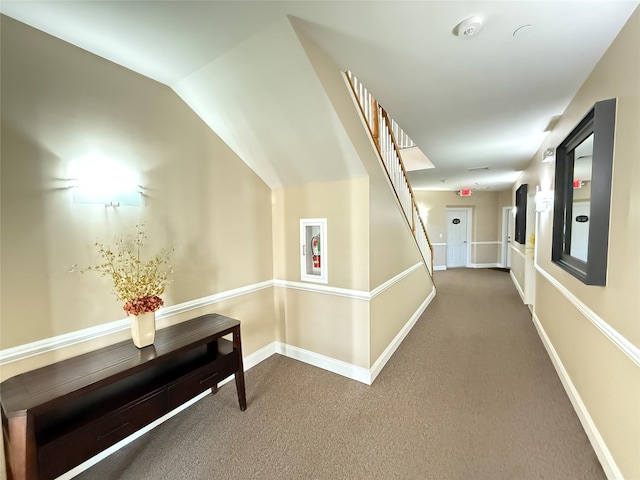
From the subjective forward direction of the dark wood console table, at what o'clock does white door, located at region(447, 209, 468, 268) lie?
The white door is roughly at 10 o'clock from the dark wood console table.

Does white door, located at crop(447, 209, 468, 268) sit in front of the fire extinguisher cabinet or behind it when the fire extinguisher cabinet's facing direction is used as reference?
behind

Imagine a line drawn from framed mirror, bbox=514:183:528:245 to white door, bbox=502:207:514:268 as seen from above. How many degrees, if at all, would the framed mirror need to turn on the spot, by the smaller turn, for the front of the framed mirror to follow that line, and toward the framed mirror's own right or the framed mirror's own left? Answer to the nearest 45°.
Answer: approximately 90° to the framed mirror's own right

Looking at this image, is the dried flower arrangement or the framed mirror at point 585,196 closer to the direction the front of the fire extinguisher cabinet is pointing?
the dried flower arrangement

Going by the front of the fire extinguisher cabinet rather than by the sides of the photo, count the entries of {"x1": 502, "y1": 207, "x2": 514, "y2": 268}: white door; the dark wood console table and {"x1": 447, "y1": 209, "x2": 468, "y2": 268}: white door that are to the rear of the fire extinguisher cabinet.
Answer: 2

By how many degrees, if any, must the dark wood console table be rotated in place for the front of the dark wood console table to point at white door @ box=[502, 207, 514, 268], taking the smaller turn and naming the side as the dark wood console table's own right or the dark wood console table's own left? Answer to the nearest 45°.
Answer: approximately 45° to the dark wood console table's own left

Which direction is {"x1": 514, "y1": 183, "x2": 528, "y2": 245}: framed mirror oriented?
to the viewer's left

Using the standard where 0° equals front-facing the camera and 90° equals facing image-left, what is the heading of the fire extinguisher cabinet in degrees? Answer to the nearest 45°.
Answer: approximately 45°

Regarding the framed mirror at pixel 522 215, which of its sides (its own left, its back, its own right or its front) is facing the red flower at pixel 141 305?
left

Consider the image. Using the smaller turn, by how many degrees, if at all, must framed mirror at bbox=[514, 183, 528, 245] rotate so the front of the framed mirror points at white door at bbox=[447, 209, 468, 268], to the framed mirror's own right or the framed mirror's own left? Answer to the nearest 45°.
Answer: approximately 45° to the framed mirror's own right

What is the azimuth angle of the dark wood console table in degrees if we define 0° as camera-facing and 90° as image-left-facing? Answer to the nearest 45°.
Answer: approximately 315°

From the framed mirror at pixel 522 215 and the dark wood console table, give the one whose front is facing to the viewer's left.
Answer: the framed mirror

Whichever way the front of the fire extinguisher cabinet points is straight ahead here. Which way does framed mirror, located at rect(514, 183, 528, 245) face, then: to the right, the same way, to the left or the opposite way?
to the right
